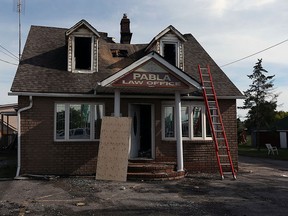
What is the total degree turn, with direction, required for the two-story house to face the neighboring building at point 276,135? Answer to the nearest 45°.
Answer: approximately 135° to its left

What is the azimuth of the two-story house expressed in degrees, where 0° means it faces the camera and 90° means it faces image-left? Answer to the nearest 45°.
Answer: approximately 0°

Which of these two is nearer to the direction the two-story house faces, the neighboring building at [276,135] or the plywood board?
the plywood board

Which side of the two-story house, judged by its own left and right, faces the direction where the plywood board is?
front
